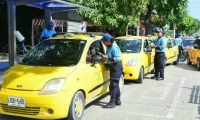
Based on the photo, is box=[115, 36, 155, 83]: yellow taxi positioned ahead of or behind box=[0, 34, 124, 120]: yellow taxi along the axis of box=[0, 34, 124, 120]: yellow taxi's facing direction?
behind

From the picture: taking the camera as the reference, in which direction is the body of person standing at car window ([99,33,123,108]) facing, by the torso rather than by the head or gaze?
to the viewer's left

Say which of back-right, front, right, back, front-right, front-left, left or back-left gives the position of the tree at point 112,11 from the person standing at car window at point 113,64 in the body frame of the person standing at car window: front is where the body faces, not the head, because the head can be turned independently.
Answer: right

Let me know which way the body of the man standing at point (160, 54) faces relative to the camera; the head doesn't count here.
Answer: to the viewer's left

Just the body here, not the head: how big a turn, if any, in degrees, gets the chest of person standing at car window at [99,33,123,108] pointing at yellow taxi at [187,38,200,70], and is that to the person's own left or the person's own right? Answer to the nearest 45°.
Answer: approximately 135° to the person's own right

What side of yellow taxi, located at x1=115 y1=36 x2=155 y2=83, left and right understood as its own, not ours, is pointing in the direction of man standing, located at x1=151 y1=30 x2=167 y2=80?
left

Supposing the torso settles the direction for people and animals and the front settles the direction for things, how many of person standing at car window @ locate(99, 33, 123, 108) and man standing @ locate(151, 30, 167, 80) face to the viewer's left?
2

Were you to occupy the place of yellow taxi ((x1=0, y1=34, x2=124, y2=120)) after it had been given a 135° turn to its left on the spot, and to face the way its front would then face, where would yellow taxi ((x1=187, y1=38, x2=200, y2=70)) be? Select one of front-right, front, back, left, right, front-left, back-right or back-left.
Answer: front-left
